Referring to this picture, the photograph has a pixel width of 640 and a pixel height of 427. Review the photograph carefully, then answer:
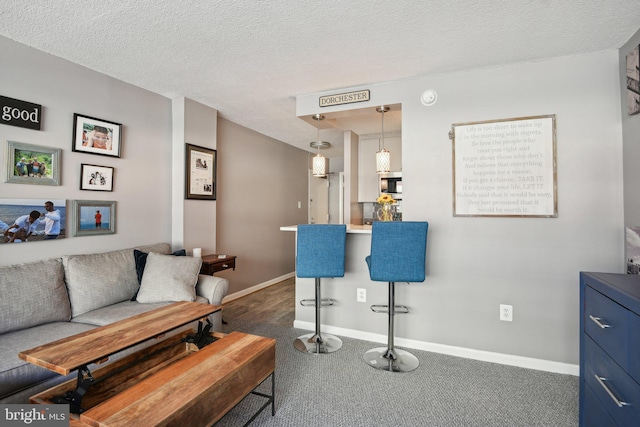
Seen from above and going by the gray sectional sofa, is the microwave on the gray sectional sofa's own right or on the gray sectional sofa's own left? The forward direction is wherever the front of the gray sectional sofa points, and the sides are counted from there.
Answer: on the gray sectional sofa's own left

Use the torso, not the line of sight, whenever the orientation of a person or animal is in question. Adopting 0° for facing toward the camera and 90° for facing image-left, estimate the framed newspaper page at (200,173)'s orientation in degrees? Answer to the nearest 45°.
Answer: approximately 315°

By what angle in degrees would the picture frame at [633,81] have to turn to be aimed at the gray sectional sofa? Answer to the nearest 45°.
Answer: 0° — it already faces it

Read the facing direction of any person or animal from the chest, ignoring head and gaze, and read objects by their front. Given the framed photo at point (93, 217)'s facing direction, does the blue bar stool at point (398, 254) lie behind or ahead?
ahead

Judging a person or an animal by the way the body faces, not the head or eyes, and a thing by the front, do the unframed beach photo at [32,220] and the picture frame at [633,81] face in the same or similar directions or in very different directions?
very different directions

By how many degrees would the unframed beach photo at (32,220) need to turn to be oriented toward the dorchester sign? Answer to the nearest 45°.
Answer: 0° — it already faces it

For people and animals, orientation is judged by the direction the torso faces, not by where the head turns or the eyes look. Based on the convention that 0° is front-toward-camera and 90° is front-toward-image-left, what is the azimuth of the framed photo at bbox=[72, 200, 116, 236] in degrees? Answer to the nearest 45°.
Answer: approximately 315°

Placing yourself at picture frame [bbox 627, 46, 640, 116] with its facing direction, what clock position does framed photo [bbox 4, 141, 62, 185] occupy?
The framed photo is roughly at 12 o'clock from the picture frame.

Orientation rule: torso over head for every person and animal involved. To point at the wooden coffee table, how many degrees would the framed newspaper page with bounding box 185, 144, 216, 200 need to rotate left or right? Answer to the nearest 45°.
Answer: approximately 45° to its right

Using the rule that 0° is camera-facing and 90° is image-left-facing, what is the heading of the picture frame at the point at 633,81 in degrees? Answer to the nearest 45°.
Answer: approximately 45°

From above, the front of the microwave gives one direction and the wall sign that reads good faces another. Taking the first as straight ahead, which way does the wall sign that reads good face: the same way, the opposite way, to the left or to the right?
to the left
